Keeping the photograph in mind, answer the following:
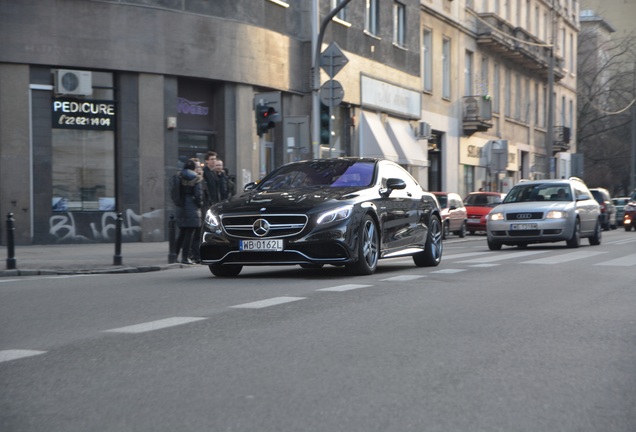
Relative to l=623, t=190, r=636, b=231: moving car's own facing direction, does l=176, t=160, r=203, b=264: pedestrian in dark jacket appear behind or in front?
in front

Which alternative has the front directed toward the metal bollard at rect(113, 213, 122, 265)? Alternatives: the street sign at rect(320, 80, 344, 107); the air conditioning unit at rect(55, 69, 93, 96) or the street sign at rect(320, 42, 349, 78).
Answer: the air conditioning unit

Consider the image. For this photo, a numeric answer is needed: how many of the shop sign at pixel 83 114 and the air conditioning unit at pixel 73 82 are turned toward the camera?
2

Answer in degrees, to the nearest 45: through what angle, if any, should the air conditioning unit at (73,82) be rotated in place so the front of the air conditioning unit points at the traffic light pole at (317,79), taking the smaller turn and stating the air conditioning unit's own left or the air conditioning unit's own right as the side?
approximately 90° to the air conditioning unit's own left

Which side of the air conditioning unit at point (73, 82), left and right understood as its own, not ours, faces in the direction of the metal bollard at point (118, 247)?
front
